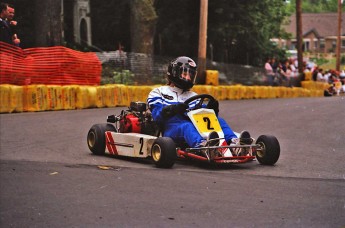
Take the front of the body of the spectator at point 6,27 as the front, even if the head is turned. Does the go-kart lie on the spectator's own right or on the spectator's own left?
on the spectator's own right

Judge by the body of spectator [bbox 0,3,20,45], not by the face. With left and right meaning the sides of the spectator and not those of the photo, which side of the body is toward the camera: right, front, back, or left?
right

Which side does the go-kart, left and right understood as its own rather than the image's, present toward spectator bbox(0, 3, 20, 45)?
back

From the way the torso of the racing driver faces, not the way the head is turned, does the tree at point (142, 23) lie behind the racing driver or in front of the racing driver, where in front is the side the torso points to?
behind

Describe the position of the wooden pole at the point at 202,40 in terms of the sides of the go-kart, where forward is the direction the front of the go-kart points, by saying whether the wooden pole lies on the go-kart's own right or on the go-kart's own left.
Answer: on the go-kart's own left

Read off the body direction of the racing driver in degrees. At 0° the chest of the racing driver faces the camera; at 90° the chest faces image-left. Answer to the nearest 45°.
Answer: approximately 315°

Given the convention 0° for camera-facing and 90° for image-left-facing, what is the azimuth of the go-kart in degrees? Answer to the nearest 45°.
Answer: approximately 315°
